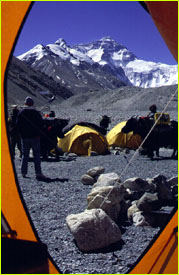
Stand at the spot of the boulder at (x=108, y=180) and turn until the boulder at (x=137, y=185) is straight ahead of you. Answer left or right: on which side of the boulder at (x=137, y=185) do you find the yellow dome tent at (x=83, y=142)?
left

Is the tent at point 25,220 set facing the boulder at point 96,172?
yes

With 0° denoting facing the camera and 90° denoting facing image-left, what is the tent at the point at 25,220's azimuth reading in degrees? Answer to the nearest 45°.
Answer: approximately 180°

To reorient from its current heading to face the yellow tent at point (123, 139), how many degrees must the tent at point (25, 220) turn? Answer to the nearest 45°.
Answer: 0° — it already faces it

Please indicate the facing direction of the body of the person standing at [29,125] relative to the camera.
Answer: away from the camera

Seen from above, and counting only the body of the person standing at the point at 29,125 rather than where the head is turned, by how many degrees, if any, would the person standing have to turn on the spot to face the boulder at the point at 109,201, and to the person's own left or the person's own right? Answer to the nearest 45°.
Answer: approximately 180°

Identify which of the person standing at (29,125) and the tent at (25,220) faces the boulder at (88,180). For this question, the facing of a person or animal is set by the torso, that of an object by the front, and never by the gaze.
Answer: the tent

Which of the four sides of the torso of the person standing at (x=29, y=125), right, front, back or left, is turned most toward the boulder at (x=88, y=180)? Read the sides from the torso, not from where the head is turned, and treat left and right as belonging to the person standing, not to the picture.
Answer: right

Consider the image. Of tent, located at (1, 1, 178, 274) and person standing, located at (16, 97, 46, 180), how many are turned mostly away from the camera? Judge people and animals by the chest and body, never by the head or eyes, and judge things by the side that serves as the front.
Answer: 2

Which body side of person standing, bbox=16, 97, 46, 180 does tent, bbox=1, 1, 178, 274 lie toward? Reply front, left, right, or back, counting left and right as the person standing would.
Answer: back

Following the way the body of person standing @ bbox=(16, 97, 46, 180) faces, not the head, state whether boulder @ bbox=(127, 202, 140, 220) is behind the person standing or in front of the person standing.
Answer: behind

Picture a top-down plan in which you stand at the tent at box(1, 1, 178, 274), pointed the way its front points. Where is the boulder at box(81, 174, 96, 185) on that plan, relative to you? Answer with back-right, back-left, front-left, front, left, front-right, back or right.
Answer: front

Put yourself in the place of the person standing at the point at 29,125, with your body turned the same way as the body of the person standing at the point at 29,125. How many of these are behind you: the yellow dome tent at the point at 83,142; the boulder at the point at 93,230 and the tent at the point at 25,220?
2
